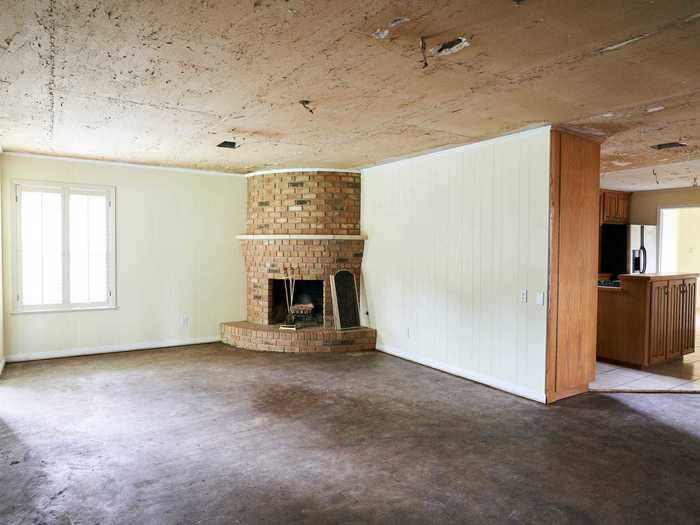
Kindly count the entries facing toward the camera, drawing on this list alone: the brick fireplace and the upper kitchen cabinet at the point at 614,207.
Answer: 2

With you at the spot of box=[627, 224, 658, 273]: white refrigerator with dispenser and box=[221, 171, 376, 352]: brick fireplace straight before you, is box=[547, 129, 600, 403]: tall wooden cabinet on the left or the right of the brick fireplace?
left

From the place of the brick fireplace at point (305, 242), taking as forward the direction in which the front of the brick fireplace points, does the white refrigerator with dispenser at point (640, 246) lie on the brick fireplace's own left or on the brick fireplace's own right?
on the brick fireplace's own left

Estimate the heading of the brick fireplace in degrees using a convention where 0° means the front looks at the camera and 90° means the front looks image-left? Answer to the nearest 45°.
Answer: approximately 0°

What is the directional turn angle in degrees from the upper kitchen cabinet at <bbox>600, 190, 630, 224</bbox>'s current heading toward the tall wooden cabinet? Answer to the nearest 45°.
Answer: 0° — it already faces it

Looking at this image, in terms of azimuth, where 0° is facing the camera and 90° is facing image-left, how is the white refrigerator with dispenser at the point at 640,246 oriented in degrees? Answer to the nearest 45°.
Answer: approximately 0°

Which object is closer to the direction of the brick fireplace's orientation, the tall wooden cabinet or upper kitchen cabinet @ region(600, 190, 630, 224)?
the tall wooden cabinet
